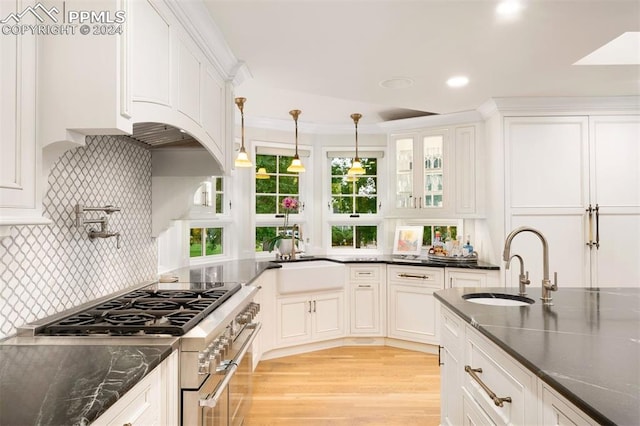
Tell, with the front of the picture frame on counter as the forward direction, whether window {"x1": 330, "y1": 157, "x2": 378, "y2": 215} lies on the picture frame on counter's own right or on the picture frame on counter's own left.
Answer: on the picture frame on counter's own right

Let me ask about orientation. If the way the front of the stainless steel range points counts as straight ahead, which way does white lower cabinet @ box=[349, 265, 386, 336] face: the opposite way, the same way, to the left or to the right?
to the right

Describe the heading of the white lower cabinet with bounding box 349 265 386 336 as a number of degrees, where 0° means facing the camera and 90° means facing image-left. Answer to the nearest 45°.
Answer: approximately 0°

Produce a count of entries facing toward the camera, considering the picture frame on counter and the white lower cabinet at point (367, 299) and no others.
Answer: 2

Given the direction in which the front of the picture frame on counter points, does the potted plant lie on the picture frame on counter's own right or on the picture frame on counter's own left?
on the picture frame on counter's own right

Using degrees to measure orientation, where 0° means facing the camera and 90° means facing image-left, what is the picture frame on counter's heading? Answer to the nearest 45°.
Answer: approximately 0°

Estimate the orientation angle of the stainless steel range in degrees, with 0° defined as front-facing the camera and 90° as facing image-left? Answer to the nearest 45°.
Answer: approximately 315°

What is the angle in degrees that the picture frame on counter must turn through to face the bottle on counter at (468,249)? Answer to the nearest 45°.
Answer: approximately 45° to its left

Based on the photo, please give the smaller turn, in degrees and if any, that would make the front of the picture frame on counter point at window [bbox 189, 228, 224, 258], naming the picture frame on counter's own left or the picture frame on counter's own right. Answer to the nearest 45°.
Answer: approximately 45° to the picture frame on counter's own right
